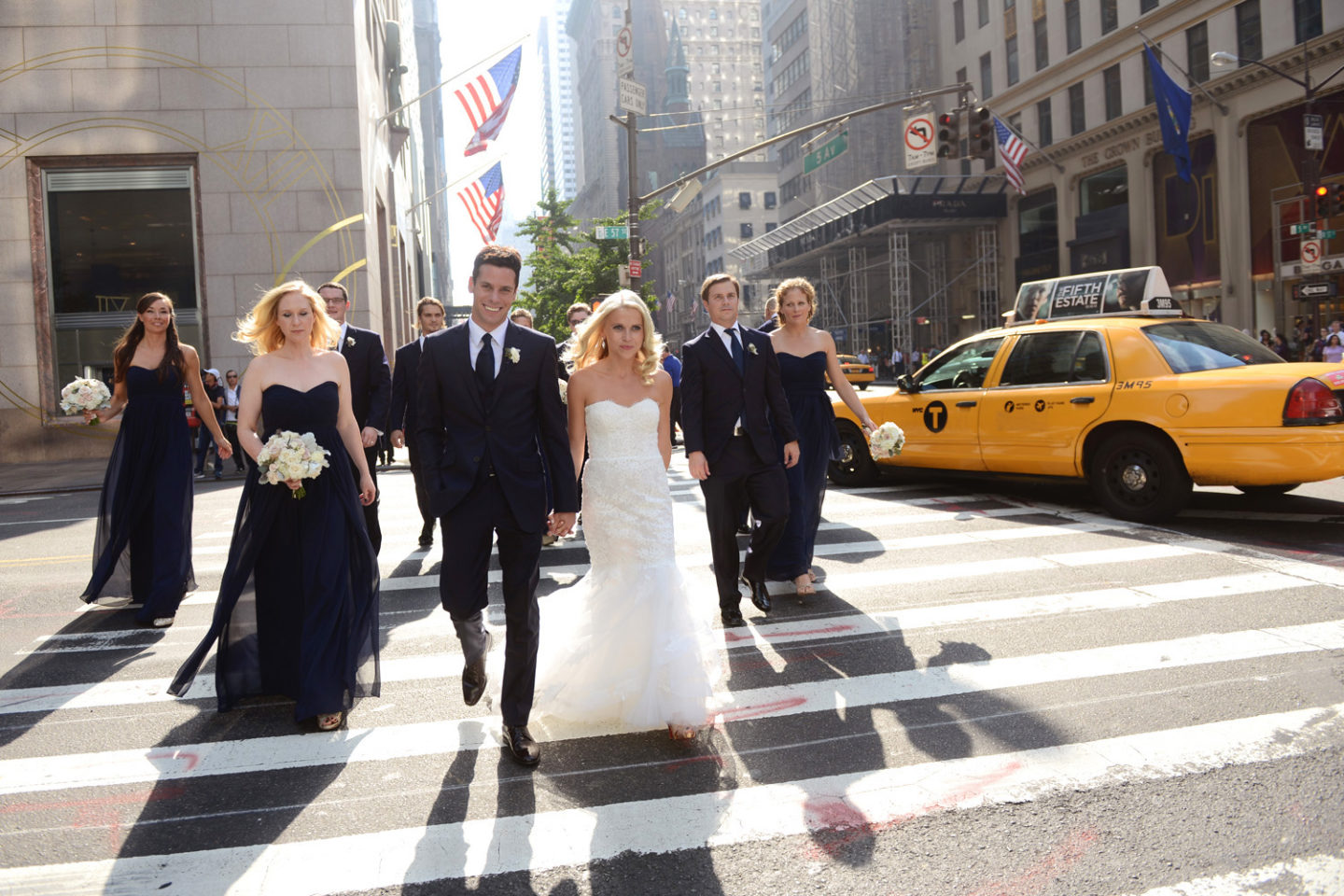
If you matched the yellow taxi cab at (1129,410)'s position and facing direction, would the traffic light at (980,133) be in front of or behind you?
in front

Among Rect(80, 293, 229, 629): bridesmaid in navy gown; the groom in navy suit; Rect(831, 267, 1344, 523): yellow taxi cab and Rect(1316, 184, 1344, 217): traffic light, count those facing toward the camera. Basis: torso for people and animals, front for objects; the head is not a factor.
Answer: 3

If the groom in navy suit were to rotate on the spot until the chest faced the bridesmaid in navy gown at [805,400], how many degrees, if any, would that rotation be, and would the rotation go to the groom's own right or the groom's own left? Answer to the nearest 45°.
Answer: approximately 135° to the groom's own left

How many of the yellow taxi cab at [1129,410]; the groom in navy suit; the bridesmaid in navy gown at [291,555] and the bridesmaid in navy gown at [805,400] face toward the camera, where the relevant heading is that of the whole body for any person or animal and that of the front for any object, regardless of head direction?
3

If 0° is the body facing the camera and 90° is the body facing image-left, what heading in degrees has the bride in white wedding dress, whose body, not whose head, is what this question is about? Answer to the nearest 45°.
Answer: approximately 0°

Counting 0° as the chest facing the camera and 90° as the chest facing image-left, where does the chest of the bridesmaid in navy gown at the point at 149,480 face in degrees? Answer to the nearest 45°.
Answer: approximately 0°
